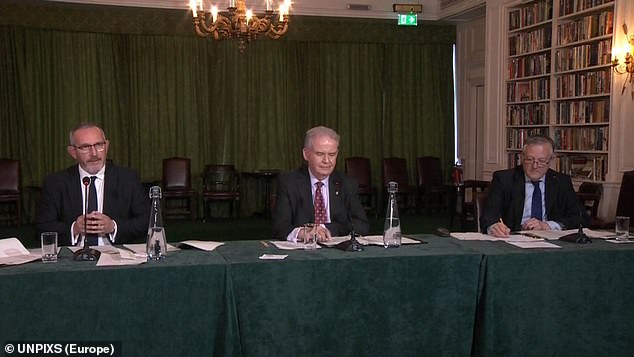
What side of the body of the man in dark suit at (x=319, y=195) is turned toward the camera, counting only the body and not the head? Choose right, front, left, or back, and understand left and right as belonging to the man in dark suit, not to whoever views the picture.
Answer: front

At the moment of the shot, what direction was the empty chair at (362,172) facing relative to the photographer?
facing the viewer and to the right of the viewer

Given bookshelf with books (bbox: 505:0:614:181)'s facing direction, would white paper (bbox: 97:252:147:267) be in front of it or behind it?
in front

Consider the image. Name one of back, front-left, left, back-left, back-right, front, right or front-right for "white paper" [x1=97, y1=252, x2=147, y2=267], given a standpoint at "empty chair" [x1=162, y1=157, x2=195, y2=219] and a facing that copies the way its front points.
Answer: front

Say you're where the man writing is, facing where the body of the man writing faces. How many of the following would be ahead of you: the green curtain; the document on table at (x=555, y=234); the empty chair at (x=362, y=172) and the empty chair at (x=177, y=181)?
1

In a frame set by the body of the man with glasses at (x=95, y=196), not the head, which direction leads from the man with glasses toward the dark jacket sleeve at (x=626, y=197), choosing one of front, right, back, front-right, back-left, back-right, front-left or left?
left

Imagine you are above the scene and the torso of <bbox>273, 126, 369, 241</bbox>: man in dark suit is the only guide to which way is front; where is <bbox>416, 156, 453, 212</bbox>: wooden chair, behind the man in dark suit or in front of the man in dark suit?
behind

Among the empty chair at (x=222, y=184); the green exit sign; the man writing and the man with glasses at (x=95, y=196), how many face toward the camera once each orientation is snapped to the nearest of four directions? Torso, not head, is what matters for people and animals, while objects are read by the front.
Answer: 4

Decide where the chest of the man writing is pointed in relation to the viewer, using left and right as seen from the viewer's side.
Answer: facing the viewer

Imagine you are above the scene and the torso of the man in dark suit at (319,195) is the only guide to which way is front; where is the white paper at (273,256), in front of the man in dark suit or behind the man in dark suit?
in front

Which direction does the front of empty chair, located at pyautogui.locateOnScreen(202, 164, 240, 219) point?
toward the camera

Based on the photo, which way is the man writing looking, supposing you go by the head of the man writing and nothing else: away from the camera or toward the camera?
toward the camera
